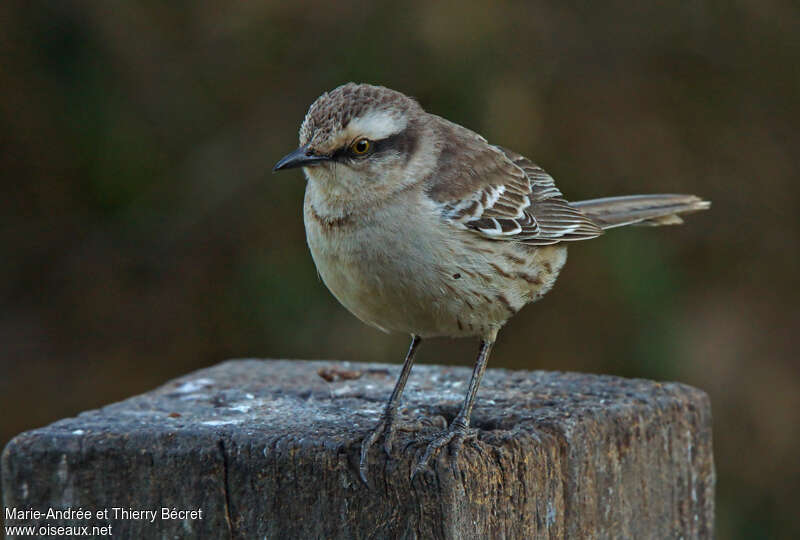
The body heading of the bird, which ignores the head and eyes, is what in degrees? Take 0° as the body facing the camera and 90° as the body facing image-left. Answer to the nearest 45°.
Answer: approximately 45°
